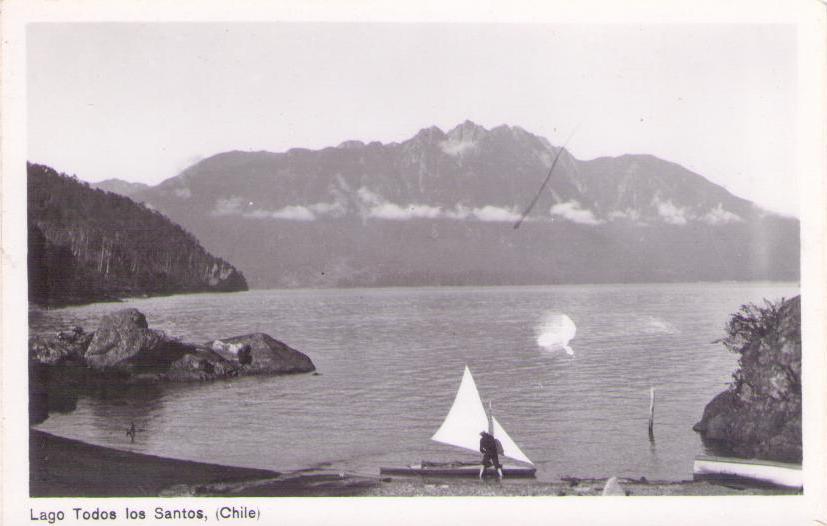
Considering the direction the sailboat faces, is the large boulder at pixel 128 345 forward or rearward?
rearward

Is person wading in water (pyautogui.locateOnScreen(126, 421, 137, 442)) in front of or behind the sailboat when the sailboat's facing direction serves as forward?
behind

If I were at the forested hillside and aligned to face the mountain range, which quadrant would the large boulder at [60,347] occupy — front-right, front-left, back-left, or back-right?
back-right

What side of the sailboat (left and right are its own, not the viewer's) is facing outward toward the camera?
right
